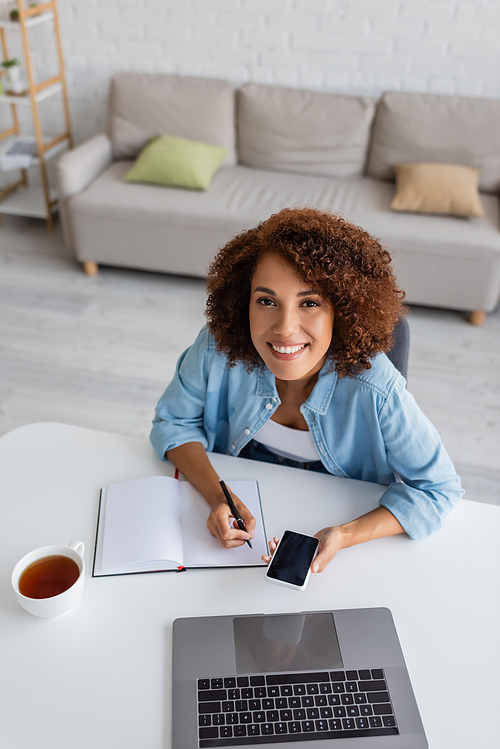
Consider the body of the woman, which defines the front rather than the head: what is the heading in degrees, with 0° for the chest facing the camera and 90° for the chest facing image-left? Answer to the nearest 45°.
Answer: approximately 0°

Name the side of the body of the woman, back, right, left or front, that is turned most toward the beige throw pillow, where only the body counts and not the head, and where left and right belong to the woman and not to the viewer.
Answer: back

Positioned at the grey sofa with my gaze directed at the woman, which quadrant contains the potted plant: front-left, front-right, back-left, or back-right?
back-right
